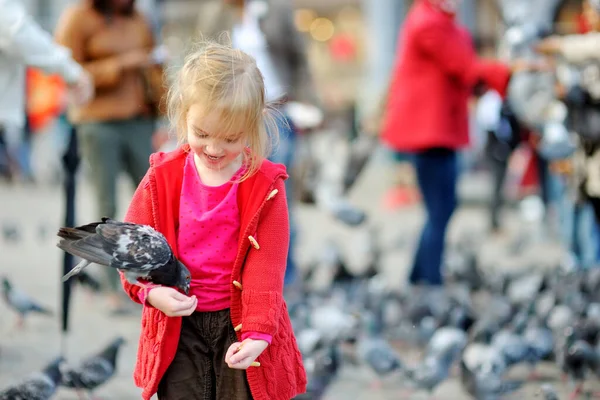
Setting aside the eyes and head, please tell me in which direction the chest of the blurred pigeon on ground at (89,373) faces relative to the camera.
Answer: to the viewer's right

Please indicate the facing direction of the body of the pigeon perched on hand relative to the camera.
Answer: to the viewer's right

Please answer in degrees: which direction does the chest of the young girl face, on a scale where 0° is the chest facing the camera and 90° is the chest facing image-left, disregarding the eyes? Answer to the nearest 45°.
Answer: approximately 0°

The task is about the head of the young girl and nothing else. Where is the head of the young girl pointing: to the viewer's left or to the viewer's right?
to the viewer's left

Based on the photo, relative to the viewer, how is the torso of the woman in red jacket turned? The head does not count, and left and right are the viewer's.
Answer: facing to the right of the viewer

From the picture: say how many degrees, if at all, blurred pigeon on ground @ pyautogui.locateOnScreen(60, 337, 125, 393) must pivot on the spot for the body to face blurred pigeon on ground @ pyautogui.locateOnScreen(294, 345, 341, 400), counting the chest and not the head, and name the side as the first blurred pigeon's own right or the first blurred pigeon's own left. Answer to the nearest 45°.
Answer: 0° — it already faces it

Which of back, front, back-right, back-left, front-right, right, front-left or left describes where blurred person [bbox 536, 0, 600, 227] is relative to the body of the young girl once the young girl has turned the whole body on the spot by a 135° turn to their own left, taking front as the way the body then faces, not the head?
front
